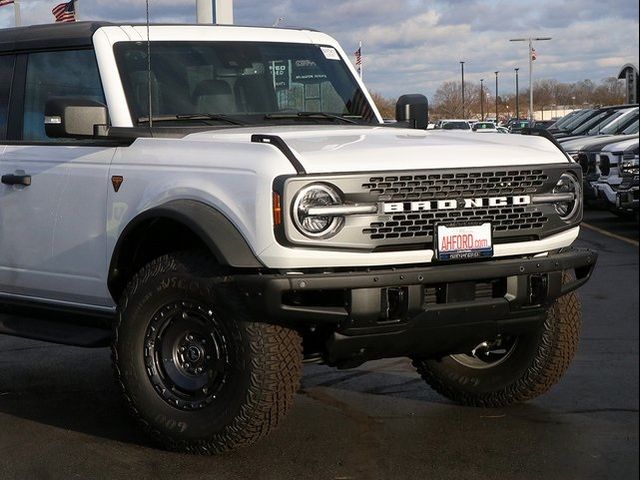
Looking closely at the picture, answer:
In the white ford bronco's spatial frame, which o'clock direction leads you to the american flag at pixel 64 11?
The american flag is roughly at 7 o'clock from the white ford bronco.

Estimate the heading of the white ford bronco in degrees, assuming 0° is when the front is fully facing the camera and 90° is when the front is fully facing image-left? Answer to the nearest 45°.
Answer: approximately 315°
